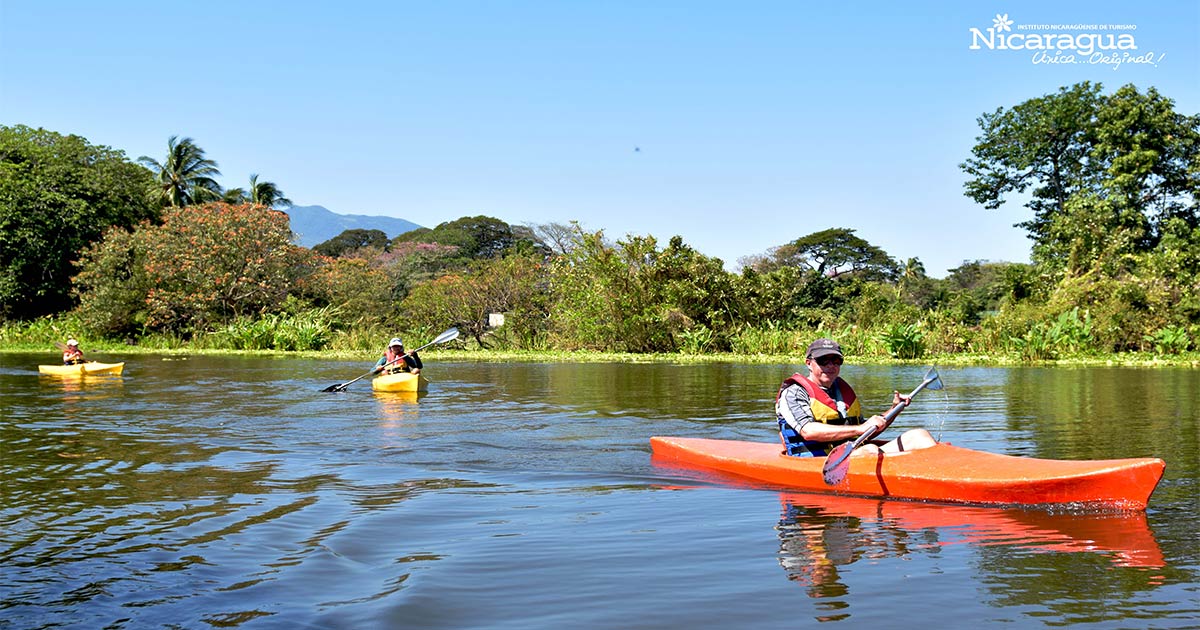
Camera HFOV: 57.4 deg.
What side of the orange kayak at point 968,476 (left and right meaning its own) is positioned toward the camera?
right

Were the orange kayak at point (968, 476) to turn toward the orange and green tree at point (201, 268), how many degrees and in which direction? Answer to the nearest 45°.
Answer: approximately 135° to its left

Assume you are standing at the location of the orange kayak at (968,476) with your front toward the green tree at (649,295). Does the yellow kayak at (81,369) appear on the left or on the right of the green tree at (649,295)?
left

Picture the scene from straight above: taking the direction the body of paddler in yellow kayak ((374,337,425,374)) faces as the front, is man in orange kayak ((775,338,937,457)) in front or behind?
in front

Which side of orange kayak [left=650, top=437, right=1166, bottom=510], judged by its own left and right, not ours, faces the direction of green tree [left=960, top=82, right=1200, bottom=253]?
left

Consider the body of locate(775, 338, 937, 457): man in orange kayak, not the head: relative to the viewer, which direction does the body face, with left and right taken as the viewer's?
facing the viewer and to the right of the viewer

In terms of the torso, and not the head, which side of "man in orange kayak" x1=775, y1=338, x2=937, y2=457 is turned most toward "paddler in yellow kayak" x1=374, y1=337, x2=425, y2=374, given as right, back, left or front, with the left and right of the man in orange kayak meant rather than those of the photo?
back

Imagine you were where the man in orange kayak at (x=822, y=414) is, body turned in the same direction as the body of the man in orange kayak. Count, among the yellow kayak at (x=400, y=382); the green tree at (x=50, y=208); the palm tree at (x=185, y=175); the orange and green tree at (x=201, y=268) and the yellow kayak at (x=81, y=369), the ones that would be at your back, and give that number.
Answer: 5

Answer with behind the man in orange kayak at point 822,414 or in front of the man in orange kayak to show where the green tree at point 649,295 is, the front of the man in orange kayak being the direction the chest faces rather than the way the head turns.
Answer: behind

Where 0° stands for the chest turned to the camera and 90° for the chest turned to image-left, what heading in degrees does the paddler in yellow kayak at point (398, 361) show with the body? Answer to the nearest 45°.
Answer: approximately 0°

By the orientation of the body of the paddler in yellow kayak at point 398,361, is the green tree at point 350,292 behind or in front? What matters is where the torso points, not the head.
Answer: behind

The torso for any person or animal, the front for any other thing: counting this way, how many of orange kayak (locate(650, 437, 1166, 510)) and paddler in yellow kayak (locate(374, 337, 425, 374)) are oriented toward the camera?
1

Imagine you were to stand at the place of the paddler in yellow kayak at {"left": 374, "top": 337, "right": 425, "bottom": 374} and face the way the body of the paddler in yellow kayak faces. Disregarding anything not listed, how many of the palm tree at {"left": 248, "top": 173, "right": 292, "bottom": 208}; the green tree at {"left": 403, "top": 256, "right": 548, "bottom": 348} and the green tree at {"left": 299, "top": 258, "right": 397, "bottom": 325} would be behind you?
3
